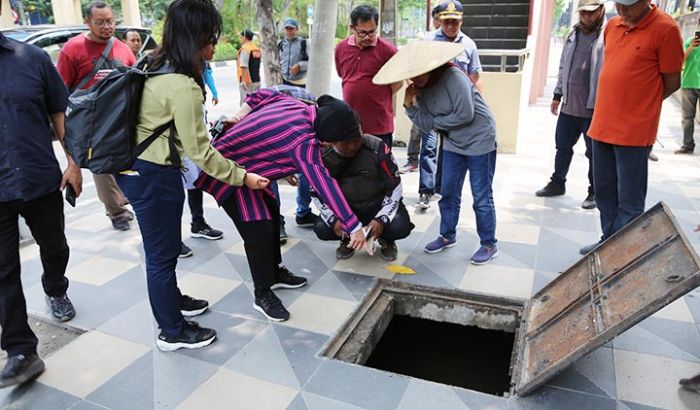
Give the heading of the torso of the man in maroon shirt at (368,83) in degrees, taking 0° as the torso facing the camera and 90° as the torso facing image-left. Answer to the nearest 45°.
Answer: approximately 0°

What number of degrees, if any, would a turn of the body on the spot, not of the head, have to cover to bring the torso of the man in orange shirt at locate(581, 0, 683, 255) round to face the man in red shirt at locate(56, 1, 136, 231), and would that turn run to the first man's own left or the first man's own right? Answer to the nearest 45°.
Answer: approximately 45° to the first man's own right

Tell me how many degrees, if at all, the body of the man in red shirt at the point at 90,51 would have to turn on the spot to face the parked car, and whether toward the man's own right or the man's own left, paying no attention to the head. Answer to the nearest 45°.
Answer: approximately 135° to the man's own left

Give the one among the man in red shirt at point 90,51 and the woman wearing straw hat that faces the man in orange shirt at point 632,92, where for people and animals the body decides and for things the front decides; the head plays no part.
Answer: the man in red shirt

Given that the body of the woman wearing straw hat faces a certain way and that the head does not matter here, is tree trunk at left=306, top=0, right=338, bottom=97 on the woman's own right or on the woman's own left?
on the woman's own right

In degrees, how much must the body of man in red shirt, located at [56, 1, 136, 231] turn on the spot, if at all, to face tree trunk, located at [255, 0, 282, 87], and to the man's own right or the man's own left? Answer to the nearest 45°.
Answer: approximately 90° to the man's own left

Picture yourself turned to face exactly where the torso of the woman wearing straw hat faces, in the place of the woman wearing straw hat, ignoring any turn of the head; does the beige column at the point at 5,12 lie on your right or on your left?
on your right
